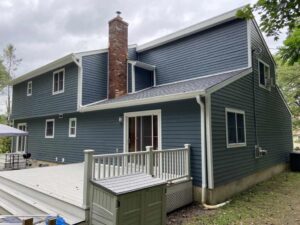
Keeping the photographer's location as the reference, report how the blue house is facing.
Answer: facing away from the viewer and to the right of the viewer

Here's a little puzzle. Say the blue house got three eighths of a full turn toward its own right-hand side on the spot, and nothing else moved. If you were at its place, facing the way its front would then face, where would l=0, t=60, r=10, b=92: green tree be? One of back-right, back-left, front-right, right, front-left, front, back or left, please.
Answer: back-right
